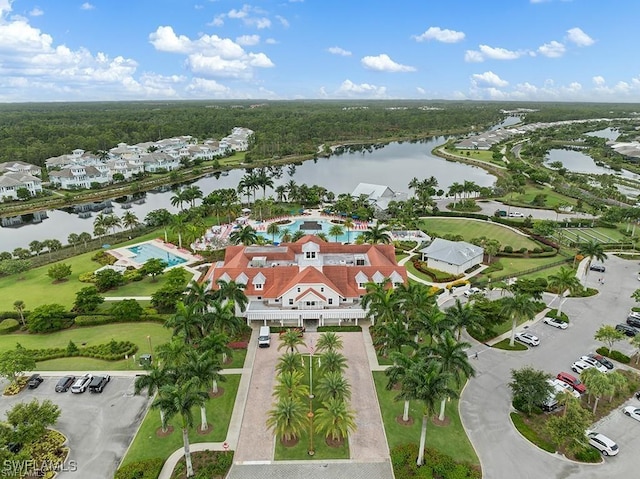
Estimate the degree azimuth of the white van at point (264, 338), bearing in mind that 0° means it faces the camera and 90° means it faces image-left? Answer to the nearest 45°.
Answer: approximately 0°

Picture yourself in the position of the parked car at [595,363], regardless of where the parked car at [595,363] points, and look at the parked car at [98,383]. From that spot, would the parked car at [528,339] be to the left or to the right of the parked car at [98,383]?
right

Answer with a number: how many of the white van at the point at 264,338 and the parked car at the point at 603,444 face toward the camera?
1

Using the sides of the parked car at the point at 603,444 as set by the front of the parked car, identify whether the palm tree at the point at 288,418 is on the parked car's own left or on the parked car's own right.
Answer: on the parked car's own left

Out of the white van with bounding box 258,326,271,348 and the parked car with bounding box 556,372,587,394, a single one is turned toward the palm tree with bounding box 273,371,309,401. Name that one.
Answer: the white van

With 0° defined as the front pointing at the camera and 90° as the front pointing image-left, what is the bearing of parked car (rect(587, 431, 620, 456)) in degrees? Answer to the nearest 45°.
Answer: approximately 135°

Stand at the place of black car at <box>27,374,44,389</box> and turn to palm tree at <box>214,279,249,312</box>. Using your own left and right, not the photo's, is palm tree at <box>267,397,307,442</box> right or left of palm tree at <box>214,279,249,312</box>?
right
